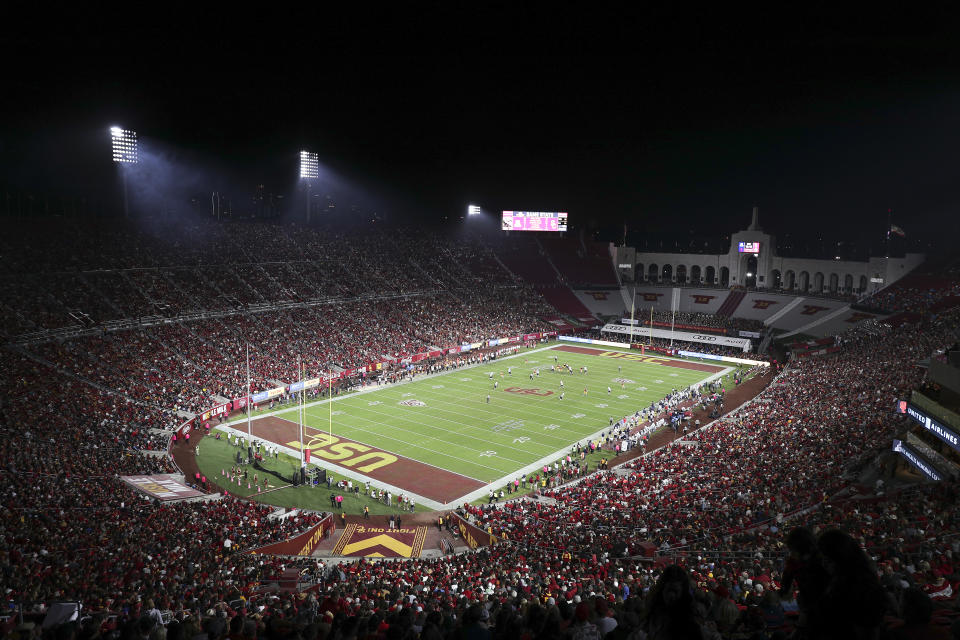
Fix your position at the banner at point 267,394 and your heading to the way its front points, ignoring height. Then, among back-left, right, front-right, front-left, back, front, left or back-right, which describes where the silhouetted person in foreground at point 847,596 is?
front-right

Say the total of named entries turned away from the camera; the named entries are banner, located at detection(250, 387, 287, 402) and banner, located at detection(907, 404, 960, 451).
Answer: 0

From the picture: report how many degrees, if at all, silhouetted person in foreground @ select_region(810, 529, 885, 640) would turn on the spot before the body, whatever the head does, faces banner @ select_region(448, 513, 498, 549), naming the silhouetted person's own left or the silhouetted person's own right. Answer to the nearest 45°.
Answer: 0° — they already face it

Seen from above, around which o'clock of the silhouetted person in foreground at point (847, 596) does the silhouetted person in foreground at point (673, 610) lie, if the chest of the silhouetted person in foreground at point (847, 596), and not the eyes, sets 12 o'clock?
the silhouetted person in foreground at point (673, 610) is roughly at 10 o'clock from the silhouetted person in foreground at point (847, 596).

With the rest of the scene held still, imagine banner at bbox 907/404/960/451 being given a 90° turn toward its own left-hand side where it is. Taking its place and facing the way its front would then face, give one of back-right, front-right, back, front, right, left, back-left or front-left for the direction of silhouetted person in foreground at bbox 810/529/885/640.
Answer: front-right

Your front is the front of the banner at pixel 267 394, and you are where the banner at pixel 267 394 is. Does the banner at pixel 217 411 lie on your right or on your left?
on your right

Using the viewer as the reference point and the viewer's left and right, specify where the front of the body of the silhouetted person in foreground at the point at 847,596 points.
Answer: facing away from the viewer and to the left of the viewer

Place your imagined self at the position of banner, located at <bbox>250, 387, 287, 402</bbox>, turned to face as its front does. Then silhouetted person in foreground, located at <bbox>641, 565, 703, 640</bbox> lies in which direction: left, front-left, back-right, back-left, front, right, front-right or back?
front-right

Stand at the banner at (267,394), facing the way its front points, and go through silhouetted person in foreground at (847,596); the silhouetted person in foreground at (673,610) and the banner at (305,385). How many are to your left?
1

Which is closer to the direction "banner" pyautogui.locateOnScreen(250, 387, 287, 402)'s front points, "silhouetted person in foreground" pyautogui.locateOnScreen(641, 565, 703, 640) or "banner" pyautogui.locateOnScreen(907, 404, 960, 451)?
the banner

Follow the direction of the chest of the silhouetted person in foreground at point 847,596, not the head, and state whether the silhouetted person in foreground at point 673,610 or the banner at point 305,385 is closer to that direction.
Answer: the banner

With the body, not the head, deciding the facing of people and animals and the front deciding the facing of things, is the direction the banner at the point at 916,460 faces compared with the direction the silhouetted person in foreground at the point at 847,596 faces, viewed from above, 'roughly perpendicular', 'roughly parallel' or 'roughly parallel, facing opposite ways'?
roughly perpendicular

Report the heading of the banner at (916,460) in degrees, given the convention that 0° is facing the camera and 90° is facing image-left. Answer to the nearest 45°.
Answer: approximately 45°
